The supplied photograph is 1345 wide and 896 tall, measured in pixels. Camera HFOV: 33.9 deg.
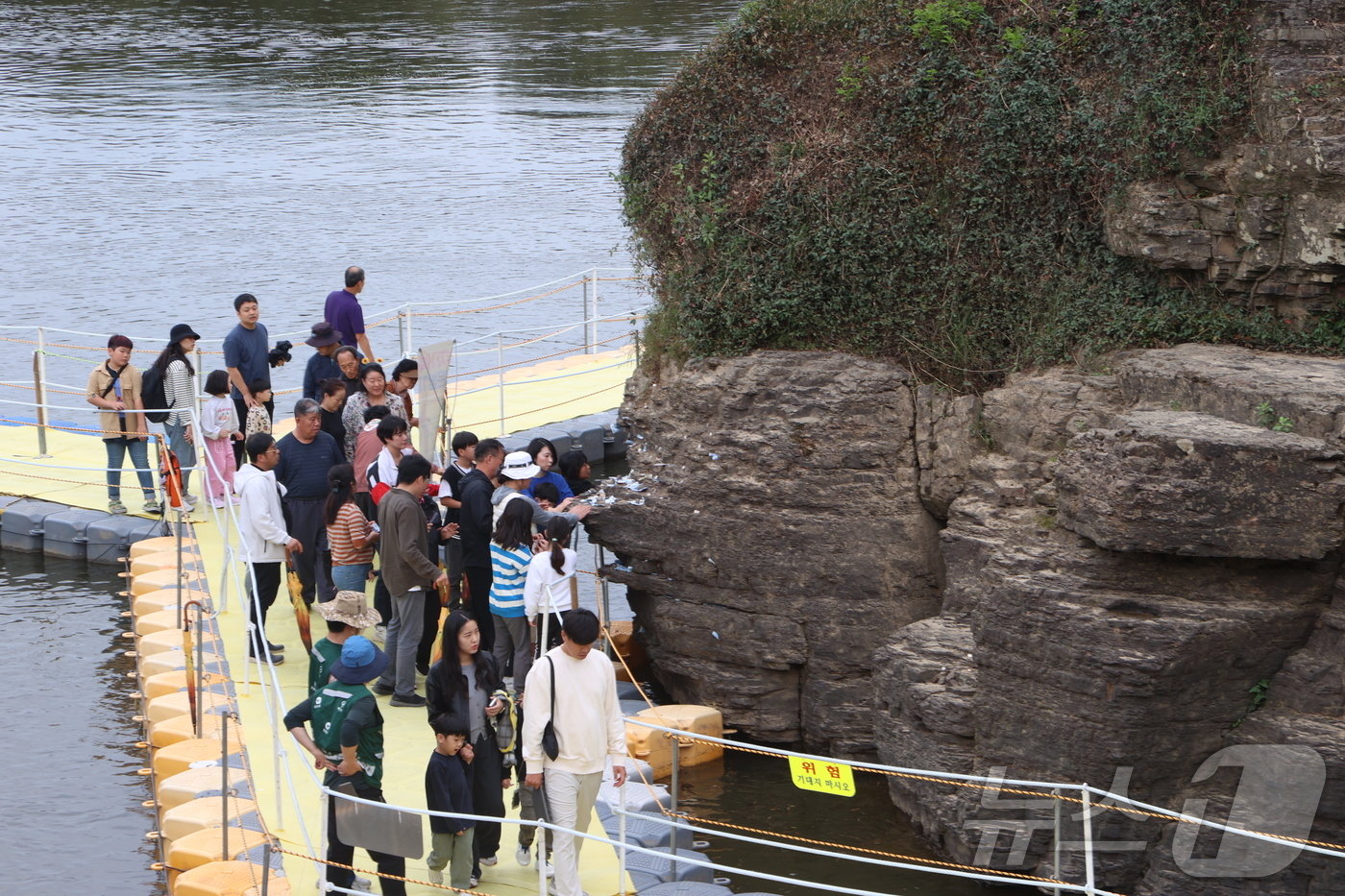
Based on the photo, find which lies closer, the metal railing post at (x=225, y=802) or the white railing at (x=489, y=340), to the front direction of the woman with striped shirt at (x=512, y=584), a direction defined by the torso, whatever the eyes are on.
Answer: the white railing

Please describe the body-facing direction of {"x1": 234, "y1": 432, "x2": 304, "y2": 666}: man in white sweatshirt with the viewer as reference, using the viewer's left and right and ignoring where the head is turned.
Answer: facing to the right of the viewer

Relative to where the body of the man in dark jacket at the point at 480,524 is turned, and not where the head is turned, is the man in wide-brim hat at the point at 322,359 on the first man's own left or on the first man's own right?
on the first man's own left

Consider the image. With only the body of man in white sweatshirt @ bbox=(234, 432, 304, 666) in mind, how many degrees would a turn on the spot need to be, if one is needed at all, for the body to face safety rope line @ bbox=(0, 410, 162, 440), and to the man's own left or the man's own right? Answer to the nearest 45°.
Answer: approximately 90° to the man's own left

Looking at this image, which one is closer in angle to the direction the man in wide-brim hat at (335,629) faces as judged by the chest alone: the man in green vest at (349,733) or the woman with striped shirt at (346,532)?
the woman with striped shirt

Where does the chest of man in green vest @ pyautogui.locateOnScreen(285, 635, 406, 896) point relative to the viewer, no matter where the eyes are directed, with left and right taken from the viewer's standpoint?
facing away from the viewer and to the right of the viewer

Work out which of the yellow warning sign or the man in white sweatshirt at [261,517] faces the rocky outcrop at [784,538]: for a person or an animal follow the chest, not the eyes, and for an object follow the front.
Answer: the man in white sweatshirt

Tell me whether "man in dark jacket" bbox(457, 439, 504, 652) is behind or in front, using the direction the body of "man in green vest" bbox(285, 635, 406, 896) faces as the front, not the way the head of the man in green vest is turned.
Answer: in front

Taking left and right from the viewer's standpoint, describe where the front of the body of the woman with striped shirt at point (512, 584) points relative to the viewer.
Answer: facing away from the viewer and to the right of the viewer

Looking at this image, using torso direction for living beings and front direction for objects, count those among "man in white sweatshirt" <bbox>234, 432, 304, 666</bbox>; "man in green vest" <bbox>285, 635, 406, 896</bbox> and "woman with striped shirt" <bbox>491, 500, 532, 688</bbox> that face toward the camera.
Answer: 0

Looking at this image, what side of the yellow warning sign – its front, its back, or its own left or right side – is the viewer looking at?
front

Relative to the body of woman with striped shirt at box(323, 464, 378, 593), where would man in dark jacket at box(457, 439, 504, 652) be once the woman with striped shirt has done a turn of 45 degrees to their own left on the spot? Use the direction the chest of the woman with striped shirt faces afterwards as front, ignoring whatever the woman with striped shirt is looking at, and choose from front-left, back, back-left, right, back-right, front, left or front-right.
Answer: right

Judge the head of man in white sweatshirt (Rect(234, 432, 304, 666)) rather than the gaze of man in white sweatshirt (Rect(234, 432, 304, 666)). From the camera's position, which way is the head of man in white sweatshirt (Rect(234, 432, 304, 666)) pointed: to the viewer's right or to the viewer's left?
to the viewer's right

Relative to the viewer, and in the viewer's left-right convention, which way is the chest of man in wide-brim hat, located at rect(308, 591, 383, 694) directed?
facing away from the viewer and to the right of the viewer

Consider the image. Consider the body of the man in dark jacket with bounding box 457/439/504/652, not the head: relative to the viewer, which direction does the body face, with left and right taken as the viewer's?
facing to the right of the viewer

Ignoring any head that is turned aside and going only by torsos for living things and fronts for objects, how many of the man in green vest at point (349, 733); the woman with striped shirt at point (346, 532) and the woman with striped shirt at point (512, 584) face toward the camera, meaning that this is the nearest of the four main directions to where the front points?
0
